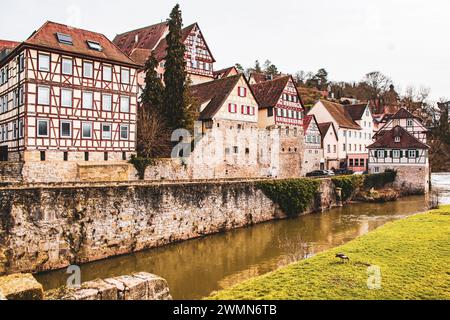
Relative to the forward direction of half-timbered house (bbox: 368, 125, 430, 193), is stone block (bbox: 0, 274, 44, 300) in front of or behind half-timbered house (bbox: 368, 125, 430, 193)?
in front

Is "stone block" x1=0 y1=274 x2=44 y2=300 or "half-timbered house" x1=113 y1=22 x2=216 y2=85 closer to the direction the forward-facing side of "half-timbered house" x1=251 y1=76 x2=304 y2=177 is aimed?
the stone block

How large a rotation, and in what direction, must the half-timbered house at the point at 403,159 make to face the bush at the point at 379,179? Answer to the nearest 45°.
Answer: approximately 45° to its right

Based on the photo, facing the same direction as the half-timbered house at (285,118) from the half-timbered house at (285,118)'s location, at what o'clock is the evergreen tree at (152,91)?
The evergreen tree is roughly at 3 o'clock from the half-timbered house.

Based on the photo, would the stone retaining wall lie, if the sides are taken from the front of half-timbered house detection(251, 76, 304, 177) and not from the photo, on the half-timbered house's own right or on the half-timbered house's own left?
on the half-timbered house's own right

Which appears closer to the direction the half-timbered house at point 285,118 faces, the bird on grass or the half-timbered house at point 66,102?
the bird on grass

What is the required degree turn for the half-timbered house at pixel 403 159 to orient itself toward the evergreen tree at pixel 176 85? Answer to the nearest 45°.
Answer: approximately 45° to its right

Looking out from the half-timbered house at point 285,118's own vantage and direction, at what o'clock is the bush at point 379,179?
The bush is roughly at 10 o'clock from the half-timbered house.

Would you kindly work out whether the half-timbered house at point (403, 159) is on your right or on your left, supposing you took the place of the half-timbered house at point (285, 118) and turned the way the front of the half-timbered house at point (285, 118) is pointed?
on your left
